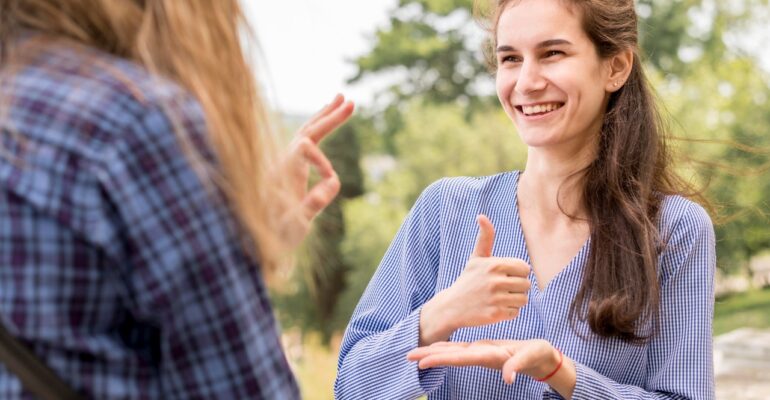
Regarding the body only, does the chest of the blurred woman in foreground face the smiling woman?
yes

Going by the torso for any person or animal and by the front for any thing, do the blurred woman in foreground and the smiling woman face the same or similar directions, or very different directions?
very different directions

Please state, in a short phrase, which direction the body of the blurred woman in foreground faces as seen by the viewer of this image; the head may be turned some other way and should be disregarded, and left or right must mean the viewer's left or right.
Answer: facing away from the viewer and to the right of the viewer

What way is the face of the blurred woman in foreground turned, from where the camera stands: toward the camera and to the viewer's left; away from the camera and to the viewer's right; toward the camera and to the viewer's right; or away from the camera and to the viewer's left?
away from the camera and to the viewer's right
